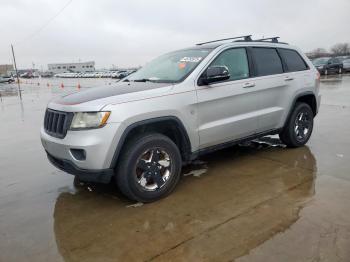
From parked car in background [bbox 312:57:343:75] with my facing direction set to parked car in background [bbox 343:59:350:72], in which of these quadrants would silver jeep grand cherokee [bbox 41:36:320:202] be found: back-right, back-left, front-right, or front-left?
back-right

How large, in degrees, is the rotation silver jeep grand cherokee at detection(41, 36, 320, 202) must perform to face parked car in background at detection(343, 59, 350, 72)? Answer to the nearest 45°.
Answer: approximately 180°

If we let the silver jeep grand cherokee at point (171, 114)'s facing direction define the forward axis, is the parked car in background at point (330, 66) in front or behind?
behind

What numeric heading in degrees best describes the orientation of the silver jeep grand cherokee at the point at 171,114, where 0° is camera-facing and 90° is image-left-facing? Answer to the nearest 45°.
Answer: approximately 45°
